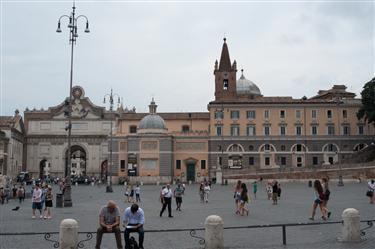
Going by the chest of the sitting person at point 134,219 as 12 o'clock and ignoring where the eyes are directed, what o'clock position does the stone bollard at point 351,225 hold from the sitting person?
The stone bollard is roughly at 9 o'clock from the sitting person.

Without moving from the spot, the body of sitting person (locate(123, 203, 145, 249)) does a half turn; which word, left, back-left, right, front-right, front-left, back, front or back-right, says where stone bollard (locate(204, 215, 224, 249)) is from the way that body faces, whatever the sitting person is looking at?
right

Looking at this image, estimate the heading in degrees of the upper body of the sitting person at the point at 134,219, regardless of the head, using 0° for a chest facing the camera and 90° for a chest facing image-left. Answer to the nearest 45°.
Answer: approximately 0°

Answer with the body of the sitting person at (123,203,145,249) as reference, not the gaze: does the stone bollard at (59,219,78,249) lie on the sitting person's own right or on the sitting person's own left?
on the sitting person's own right
